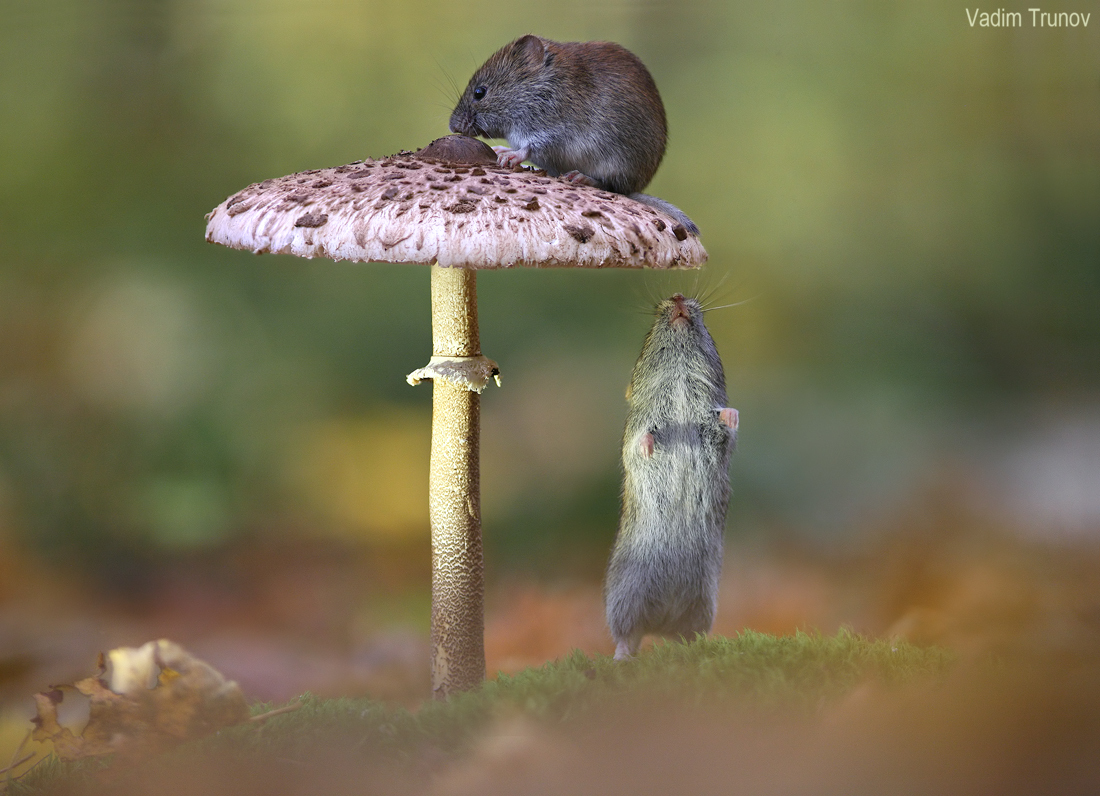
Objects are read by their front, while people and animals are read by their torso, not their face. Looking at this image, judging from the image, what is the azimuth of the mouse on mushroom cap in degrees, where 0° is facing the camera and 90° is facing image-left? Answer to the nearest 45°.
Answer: approximately 90°

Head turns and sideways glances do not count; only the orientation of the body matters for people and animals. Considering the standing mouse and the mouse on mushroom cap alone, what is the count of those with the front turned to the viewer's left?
1

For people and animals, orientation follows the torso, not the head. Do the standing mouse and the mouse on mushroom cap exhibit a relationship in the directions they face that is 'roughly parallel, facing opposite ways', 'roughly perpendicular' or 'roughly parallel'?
roughly perpendicular
